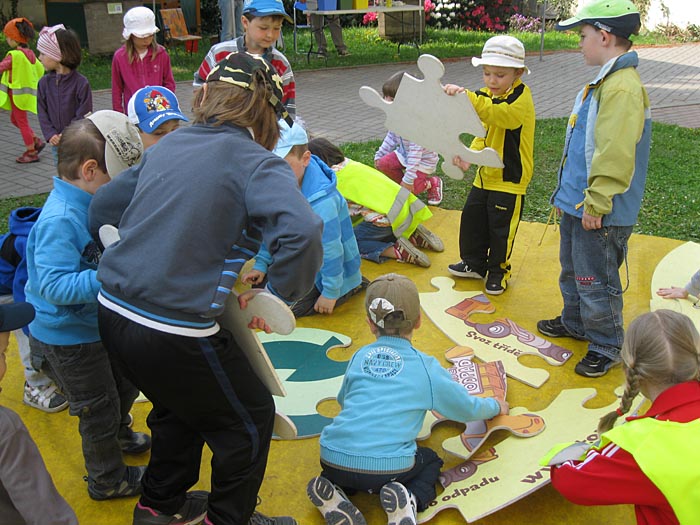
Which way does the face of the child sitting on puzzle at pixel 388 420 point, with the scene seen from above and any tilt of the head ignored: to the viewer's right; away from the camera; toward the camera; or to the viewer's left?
away from the camera

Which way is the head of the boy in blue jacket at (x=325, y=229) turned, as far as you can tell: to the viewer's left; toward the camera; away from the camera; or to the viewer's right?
to the viewer's left

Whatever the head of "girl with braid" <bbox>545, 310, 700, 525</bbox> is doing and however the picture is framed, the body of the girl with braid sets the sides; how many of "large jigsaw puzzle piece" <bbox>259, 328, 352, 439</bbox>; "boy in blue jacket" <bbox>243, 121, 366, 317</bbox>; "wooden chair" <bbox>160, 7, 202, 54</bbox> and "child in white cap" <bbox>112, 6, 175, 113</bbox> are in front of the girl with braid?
4

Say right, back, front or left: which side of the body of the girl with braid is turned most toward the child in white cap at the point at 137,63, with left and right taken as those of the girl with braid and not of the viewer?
front

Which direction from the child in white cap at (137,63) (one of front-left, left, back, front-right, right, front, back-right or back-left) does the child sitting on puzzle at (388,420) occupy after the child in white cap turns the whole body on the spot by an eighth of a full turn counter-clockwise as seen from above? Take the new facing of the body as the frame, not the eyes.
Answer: front-right

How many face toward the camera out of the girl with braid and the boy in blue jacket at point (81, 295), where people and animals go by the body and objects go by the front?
0

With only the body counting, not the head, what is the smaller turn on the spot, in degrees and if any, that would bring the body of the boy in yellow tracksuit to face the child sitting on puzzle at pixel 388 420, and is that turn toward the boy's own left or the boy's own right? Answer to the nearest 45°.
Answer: approximately 45° to the boy's own left

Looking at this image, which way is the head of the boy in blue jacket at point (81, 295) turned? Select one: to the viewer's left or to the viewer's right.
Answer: to the viewer's right

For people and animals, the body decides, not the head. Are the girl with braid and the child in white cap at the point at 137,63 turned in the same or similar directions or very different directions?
very different directions

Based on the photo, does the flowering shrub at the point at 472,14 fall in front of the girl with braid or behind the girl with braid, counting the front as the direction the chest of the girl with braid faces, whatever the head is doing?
in front

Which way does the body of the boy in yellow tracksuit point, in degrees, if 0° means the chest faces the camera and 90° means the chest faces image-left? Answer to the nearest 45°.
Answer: approximately 45°

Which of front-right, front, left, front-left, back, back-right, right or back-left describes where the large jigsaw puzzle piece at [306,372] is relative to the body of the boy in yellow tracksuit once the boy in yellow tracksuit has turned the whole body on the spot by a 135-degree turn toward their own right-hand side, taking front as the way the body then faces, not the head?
back-left

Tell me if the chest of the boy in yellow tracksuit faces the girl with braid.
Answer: no

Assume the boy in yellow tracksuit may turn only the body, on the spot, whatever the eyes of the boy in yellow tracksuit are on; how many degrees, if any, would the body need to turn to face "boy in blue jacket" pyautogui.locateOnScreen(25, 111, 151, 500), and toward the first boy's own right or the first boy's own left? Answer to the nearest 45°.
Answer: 0° — they already face them

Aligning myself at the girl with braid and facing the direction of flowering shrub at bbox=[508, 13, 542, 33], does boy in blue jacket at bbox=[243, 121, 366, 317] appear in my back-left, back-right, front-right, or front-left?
front-left

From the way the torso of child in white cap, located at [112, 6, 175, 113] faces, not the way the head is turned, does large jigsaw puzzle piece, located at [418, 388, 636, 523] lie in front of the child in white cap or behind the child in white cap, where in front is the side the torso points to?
in front

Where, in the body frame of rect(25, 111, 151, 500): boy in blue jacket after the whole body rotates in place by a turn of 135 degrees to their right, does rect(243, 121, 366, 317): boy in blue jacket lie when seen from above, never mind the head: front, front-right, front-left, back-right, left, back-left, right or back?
back

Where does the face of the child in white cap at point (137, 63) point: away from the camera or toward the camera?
toward the camera

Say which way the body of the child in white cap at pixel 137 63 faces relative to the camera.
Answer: toward the camera

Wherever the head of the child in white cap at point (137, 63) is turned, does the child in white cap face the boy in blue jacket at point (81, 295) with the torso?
yes

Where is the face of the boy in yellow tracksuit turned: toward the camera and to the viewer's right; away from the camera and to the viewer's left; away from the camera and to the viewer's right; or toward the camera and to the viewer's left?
toward the camera and to the viewer's left

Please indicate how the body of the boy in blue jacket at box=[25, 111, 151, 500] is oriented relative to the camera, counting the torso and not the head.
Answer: to the viewer's right

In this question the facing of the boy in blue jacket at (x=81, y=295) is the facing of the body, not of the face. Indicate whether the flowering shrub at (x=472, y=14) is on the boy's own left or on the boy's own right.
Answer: on the boy's own left
